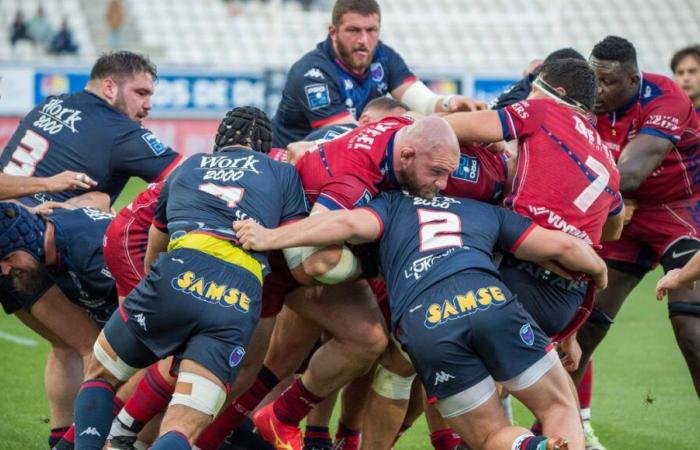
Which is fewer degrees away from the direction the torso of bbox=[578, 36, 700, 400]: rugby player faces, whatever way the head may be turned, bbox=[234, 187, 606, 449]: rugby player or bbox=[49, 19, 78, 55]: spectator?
the rugby player

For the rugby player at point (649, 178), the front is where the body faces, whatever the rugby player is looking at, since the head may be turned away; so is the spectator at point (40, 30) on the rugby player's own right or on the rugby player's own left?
on the rugby player's own right

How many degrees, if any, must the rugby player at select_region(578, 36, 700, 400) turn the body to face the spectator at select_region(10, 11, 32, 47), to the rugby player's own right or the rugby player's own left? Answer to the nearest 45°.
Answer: approximately 90° to the rugby player's own right

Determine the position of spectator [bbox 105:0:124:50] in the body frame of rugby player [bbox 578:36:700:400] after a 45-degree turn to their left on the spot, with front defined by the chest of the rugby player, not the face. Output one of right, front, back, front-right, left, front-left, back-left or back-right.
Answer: back-right

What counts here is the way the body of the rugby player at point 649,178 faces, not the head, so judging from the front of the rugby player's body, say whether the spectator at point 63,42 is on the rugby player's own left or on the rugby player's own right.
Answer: on the rugby player's own right

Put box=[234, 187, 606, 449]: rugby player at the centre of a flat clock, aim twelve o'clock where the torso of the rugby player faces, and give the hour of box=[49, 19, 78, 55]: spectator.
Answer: The spectator is roughly at 11 o'clock from the rugby player.

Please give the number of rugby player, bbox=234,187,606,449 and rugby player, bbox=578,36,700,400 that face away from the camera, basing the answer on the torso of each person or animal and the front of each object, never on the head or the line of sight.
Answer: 1

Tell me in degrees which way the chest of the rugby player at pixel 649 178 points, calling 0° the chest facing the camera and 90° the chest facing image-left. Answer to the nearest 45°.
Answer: approximately 45°

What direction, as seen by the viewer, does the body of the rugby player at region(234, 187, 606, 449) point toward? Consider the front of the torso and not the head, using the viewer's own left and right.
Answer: facing away from the viewer

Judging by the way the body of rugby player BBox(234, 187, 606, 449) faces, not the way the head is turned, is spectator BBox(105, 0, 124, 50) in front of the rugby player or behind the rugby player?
in front

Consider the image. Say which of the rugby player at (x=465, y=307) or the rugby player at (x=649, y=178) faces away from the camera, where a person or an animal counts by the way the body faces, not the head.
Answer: the rugby player at (x=465, y=307)

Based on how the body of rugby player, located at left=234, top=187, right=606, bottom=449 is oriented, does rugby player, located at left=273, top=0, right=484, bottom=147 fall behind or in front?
in front
